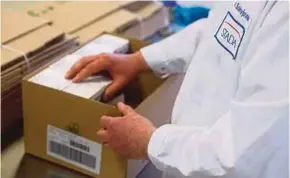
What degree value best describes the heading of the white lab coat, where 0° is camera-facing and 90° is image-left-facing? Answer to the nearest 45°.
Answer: approximately 45°
